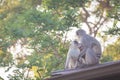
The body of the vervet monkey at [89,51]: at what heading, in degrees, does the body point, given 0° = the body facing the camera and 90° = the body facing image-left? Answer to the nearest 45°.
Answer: approximately 90°

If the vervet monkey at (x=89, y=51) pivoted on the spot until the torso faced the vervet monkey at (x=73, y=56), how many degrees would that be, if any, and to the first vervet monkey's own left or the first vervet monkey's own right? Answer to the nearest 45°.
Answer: approximately 45° to the first vervet monkey's own right
